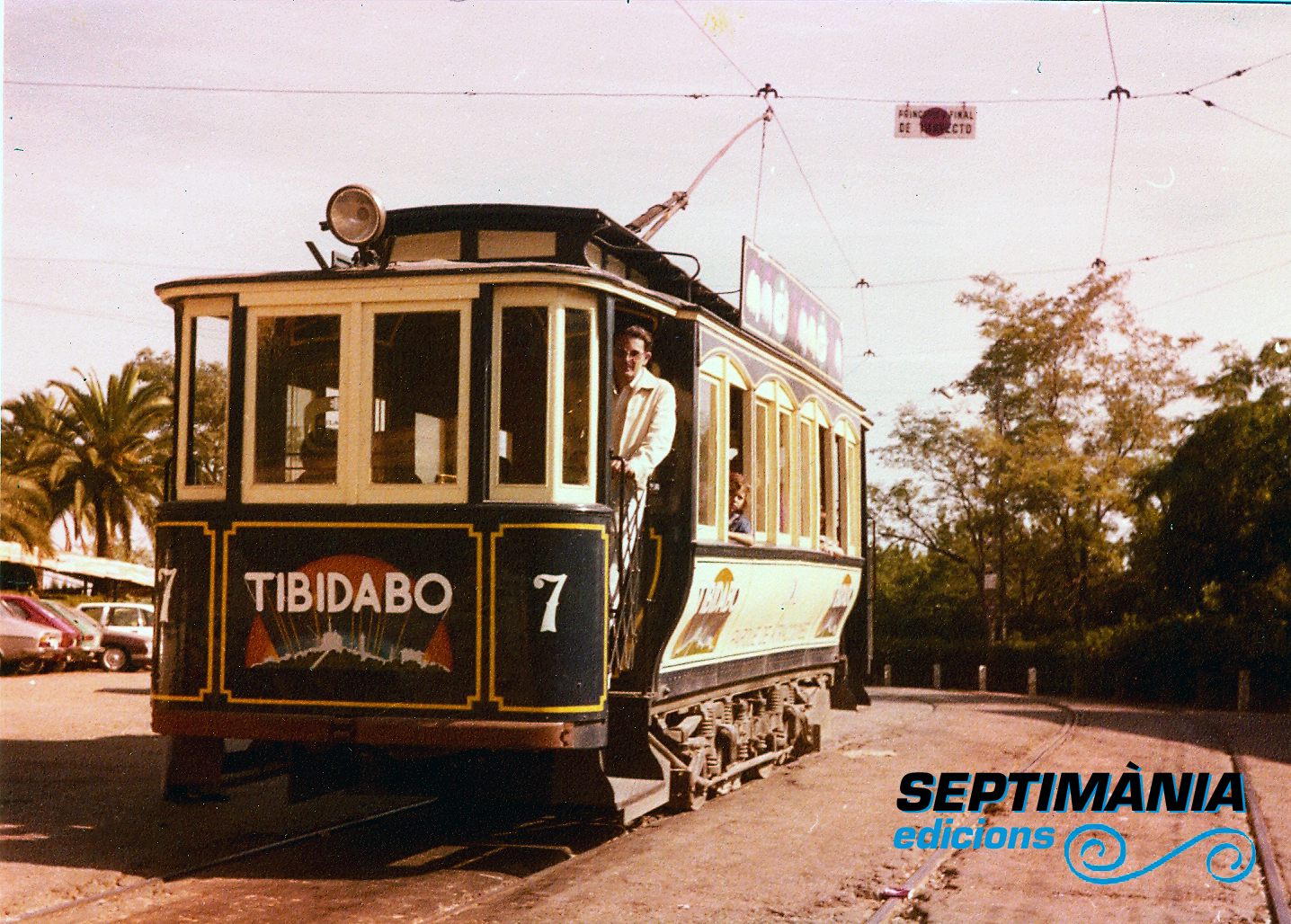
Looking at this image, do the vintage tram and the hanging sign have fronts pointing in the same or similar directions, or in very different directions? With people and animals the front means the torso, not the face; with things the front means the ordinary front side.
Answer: same or similar directions

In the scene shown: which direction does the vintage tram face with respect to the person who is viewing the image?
facing the viewer and to the left of the viewer

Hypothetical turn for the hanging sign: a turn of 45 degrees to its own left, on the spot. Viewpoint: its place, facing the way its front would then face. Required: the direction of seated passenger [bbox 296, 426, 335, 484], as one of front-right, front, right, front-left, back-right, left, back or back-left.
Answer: right

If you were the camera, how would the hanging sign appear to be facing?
facing the viewer

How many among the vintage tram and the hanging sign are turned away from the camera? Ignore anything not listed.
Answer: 0

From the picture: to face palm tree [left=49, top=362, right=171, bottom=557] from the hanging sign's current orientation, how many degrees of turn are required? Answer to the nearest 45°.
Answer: approximately 135° to its right

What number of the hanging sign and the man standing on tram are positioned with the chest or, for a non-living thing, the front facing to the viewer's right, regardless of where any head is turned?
0

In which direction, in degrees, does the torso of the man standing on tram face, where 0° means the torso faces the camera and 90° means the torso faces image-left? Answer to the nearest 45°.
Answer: approximately 45°
